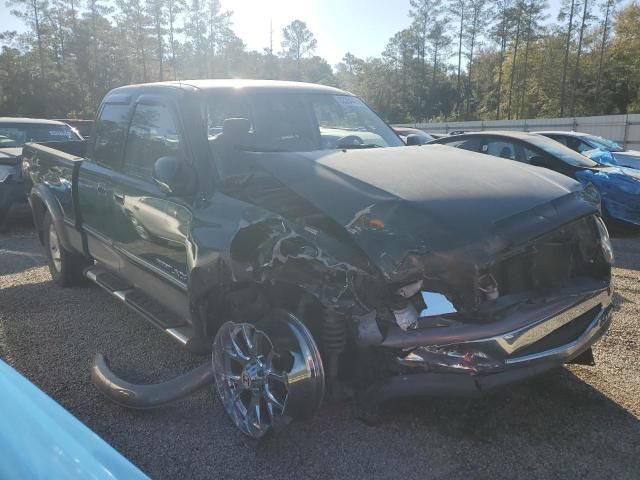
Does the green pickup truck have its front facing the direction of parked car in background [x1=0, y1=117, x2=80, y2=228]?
no

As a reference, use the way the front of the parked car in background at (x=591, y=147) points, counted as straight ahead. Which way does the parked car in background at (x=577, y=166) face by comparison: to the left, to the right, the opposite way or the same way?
the same way

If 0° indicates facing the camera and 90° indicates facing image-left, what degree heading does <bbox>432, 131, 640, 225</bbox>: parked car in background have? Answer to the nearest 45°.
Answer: approximately 315°

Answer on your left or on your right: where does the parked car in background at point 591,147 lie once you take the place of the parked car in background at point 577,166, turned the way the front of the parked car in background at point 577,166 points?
on your left

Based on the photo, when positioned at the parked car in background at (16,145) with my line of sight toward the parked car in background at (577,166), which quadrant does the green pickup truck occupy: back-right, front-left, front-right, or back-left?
front-right

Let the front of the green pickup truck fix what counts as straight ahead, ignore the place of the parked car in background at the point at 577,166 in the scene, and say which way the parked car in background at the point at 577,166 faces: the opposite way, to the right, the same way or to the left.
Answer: the same way

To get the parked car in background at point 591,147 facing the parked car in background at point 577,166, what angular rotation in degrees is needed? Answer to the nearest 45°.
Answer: approximately 45° to its right

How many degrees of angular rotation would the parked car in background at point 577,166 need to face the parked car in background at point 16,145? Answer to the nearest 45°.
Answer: approximately 135° to its right

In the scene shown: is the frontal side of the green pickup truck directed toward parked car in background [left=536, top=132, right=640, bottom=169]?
no

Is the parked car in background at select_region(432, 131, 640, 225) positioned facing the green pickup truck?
no

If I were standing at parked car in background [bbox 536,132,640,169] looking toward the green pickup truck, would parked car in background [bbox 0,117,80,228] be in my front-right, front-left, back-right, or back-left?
front-right

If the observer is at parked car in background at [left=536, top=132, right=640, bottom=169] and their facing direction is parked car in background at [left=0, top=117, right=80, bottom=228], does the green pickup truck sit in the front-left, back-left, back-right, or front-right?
front-left

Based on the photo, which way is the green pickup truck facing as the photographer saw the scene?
facing the viewer and to the right of the viewer
